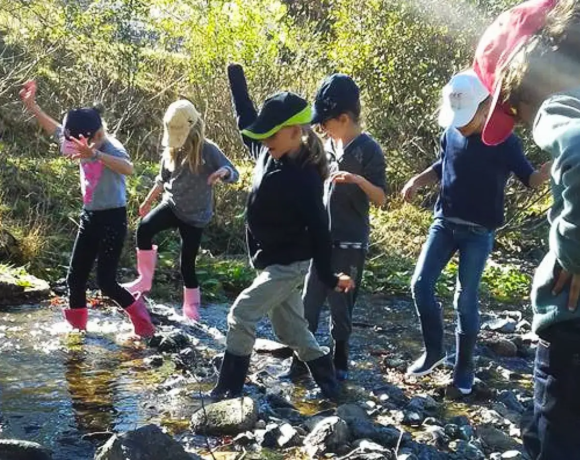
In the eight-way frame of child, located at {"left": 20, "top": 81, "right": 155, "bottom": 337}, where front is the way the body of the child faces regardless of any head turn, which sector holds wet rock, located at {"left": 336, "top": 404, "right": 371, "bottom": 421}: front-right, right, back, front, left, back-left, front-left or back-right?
left

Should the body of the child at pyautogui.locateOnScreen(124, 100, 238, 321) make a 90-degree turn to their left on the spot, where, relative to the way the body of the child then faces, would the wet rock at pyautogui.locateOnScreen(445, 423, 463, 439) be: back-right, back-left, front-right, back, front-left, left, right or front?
front

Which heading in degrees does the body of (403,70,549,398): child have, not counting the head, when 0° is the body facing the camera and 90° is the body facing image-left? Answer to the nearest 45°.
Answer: approximately 45°

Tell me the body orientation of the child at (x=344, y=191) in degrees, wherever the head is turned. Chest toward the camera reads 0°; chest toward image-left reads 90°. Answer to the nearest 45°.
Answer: approximately 45°

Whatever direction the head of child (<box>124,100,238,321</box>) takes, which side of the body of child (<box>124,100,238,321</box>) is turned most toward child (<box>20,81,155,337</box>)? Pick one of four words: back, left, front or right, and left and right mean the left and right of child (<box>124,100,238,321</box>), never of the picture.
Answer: front

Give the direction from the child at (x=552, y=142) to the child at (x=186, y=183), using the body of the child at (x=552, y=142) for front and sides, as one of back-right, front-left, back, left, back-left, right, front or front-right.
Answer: front-right

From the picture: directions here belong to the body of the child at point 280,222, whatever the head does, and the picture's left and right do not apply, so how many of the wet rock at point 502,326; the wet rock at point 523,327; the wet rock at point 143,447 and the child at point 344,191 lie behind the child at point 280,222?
3

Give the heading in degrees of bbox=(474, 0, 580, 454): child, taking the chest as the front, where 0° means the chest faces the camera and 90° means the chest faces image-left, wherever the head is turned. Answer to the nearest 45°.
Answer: approximately 90°

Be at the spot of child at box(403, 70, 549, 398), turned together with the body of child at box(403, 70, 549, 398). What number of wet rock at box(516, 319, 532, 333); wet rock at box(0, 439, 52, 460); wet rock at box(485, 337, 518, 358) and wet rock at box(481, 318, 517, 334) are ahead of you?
1

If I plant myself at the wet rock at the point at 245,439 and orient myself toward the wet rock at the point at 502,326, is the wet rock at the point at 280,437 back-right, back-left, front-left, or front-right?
front-right

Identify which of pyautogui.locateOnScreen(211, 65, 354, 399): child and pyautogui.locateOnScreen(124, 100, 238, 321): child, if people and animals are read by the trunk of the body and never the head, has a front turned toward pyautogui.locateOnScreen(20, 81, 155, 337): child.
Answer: pyautogui.locateOnScreen(124, 100, 238, 321): child
